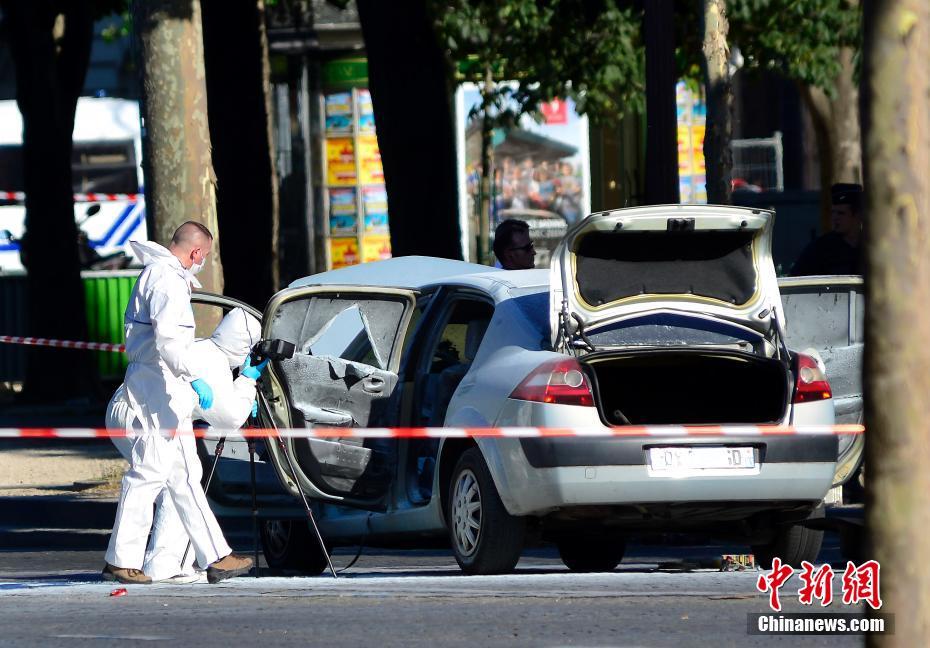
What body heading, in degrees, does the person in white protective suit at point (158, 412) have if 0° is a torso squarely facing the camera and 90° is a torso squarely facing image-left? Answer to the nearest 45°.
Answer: approximately 270°

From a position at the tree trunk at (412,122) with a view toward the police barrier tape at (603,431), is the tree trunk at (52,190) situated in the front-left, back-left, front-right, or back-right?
back-right
